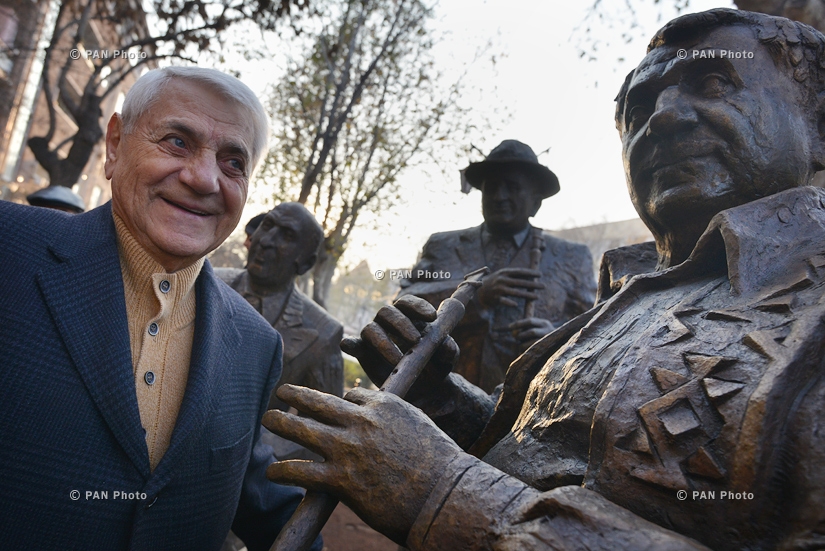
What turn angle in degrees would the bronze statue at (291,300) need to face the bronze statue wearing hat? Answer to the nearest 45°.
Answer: approximately 90° to its left

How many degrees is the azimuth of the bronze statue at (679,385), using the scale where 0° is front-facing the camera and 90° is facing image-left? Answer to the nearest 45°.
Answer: approximately 45°

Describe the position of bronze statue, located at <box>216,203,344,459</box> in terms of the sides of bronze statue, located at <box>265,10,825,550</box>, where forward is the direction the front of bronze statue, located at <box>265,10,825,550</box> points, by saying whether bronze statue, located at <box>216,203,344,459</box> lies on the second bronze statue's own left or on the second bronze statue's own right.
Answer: on the second bronze statue's own right

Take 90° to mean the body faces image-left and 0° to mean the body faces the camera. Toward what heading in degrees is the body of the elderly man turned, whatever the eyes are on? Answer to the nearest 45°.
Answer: approximately 315°

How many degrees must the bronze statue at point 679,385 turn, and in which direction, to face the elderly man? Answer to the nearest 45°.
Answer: approximately 45° to its right

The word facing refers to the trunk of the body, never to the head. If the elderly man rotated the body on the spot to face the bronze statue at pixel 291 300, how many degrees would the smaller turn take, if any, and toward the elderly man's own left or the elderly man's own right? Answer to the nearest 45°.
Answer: approximately 135° to the elderly man's own left

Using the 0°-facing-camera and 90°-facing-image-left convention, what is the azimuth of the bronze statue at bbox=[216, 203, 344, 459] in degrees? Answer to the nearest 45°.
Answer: approximately 45°

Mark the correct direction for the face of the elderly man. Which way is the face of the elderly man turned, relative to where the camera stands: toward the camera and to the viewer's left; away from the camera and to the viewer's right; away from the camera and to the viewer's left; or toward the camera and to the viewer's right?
toward the camera and to the viewer's right

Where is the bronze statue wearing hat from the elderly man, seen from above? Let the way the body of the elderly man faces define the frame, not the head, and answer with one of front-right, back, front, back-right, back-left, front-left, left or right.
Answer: left

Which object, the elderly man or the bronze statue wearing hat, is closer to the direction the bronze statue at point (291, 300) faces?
the elderly man
